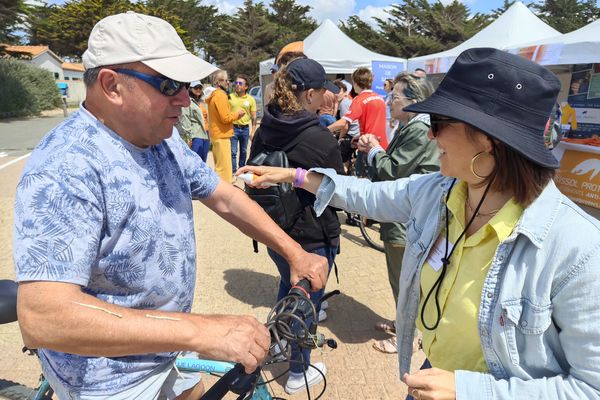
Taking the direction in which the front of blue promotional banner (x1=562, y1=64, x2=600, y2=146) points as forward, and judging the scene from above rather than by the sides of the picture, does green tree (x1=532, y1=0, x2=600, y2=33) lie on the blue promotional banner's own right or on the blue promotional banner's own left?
on the blue promotional banner's own right

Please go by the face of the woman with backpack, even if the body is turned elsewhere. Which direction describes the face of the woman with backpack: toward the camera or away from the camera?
away from the camera

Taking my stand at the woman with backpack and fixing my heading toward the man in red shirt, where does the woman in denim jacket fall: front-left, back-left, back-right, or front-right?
back-right

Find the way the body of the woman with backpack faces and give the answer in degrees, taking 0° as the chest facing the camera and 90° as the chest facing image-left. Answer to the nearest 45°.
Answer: approximately 225°

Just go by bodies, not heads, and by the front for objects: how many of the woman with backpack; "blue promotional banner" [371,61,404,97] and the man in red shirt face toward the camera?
1

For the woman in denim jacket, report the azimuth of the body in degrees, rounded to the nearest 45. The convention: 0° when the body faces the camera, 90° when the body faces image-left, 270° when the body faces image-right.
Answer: approximately 45°

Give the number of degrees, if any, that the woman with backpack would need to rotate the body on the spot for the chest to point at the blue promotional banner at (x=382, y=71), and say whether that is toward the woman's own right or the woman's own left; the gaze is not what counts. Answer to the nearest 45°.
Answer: approximately 45° to the woman's own left

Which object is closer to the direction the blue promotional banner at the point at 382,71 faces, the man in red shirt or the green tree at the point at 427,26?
the man in red shirt

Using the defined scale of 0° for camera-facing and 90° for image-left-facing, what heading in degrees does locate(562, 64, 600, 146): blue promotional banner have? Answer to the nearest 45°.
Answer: approximately 45°

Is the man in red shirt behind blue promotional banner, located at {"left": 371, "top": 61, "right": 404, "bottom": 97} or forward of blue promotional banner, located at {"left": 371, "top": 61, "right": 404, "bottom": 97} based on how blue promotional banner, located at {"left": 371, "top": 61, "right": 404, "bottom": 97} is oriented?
forward
